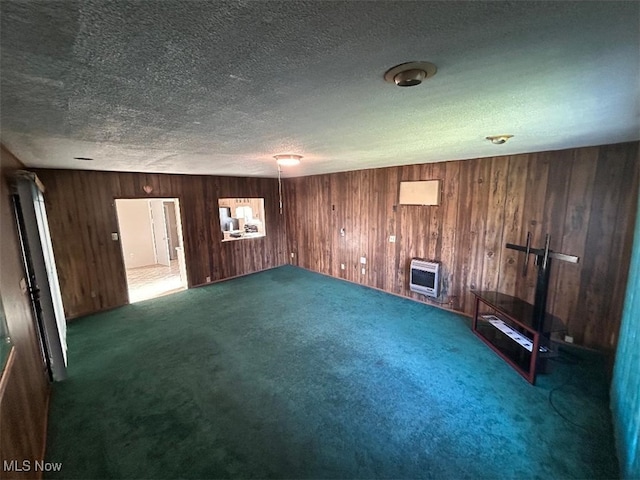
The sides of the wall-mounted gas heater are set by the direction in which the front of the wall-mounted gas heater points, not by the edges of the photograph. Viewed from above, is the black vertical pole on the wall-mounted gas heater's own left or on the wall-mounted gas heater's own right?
on the wall-mounted gas heater's own left

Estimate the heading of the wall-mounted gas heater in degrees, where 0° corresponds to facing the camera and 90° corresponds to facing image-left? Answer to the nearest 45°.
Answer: approximately 45°

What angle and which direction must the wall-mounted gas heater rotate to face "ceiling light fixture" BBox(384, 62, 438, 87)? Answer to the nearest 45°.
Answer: approximately 45° to its left

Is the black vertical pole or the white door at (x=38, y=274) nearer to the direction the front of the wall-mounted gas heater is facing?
the white door

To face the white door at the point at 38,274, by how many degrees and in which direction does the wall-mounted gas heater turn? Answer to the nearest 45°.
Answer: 0° — it already faces it

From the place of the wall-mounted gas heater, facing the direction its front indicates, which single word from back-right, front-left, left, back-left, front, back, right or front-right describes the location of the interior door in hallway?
front-right
